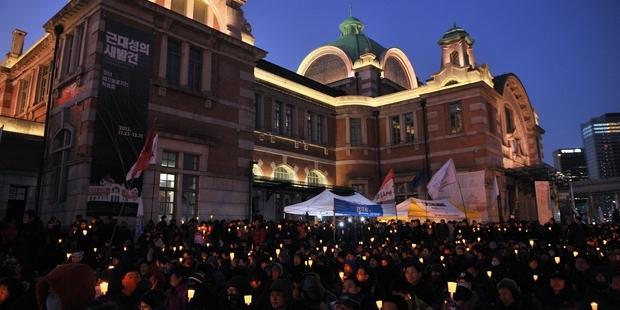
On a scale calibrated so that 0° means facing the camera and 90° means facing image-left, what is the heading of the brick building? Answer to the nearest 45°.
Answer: approximately 315°

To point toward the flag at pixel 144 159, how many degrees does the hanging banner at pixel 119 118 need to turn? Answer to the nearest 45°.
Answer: approximately 45° to its right

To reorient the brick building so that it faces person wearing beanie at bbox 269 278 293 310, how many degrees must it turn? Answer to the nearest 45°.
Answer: approximately 45° to its right

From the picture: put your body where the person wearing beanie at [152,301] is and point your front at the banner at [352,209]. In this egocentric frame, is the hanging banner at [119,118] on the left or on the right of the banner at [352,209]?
left

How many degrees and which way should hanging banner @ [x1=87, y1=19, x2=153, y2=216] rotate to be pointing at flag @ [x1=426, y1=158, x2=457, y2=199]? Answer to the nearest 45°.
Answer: approximately 45° to its left
